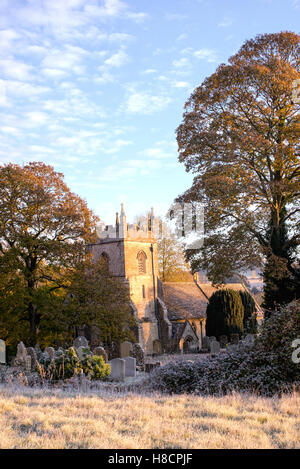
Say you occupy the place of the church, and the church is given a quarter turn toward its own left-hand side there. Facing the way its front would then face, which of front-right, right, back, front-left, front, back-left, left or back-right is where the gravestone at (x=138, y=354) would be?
front-right

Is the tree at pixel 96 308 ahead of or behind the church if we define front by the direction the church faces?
ahead

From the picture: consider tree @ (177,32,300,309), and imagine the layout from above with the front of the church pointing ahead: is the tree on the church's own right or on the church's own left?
on the church's own left

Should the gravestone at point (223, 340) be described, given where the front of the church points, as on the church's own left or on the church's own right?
on the church's own left

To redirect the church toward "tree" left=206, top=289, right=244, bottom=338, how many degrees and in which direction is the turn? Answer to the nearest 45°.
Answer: approximately 90° to its left

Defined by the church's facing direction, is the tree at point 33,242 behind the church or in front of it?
in front
